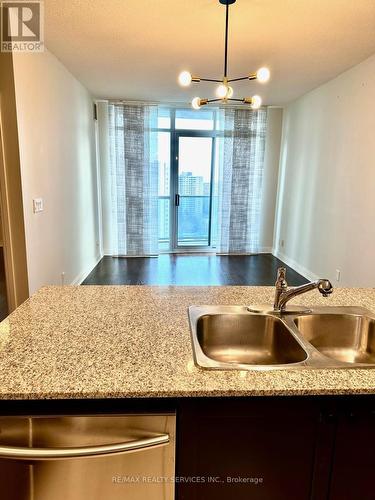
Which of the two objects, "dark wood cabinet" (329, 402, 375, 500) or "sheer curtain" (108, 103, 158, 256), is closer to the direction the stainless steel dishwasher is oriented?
the dark wood cabinet

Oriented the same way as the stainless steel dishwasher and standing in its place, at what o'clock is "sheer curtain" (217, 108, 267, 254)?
The sheer curtain is roughly at 7 o'clock from the stainless steel dishwasher.

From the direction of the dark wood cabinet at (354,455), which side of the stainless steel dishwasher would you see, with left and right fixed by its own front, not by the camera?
left

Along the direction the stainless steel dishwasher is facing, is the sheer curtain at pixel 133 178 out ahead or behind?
behind

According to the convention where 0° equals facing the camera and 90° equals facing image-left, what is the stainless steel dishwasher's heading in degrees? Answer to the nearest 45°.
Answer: approximately 0°
